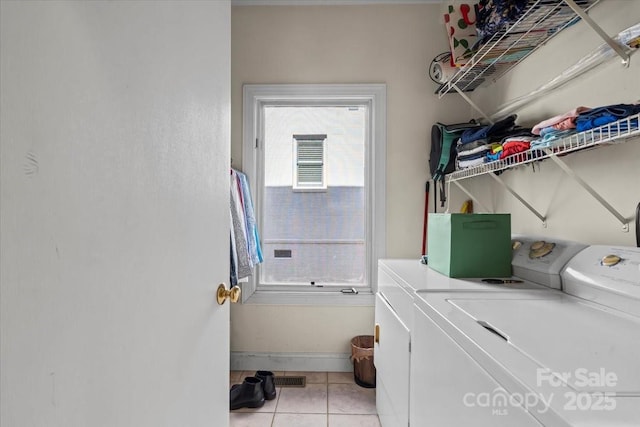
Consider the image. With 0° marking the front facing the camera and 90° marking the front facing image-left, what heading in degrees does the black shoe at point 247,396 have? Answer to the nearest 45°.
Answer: approximately 45°

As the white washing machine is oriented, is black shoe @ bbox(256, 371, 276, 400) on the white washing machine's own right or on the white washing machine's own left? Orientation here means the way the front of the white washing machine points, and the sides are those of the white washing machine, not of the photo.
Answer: on the white washing machine's own right

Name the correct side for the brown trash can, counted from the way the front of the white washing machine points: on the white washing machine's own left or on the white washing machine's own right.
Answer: on the white washing machine's own right

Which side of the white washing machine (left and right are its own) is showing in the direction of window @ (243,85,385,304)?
right

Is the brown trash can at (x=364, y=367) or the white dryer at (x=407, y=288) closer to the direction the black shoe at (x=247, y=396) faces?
the white dryer

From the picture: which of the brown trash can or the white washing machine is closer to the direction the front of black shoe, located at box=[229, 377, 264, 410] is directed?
the white washing machine

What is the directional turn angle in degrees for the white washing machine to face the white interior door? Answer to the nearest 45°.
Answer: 0° — it already faces it

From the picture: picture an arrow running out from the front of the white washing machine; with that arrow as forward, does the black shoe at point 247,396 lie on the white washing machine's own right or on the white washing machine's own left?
on the white washing machine's own right

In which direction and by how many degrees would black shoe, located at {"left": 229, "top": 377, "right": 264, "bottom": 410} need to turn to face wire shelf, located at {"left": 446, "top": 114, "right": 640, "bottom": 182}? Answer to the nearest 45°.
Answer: approximately 90° to its left
